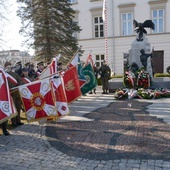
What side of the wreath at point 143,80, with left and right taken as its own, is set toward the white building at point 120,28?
back

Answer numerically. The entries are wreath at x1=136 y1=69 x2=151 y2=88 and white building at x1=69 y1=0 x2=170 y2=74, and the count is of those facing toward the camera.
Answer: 2

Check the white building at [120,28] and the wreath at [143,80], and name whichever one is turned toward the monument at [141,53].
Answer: the white building

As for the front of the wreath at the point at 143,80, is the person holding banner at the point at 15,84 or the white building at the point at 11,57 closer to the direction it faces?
the person holding banner

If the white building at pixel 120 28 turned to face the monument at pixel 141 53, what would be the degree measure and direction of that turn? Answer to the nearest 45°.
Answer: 0° — it already faces it

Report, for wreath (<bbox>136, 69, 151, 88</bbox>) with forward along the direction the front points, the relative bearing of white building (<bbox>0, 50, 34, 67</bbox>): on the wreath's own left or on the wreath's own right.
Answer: on the wreath's own right

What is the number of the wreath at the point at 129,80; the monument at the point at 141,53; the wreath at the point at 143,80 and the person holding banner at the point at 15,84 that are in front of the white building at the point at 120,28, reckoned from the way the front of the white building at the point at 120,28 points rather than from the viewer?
4

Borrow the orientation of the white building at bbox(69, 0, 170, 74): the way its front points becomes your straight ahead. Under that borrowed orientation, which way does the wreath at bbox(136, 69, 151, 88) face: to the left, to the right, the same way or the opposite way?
the same way

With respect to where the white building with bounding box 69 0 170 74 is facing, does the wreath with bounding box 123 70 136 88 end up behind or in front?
in front

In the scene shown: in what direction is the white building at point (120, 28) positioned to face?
toward the camera

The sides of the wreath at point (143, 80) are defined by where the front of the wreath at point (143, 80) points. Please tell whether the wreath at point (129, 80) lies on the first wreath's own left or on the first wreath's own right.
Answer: on the first wreath's own right

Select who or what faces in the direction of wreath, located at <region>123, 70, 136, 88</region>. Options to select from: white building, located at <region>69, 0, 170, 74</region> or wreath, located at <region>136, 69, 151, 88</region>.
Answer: the white building

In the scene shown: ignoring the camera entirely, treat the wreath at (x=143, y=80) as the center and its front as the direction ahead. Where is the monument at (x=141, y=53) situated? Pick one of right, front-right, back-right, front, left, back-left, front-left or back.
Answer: back

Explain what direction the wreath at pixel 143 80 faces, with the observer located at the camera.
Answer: facing the viewer
